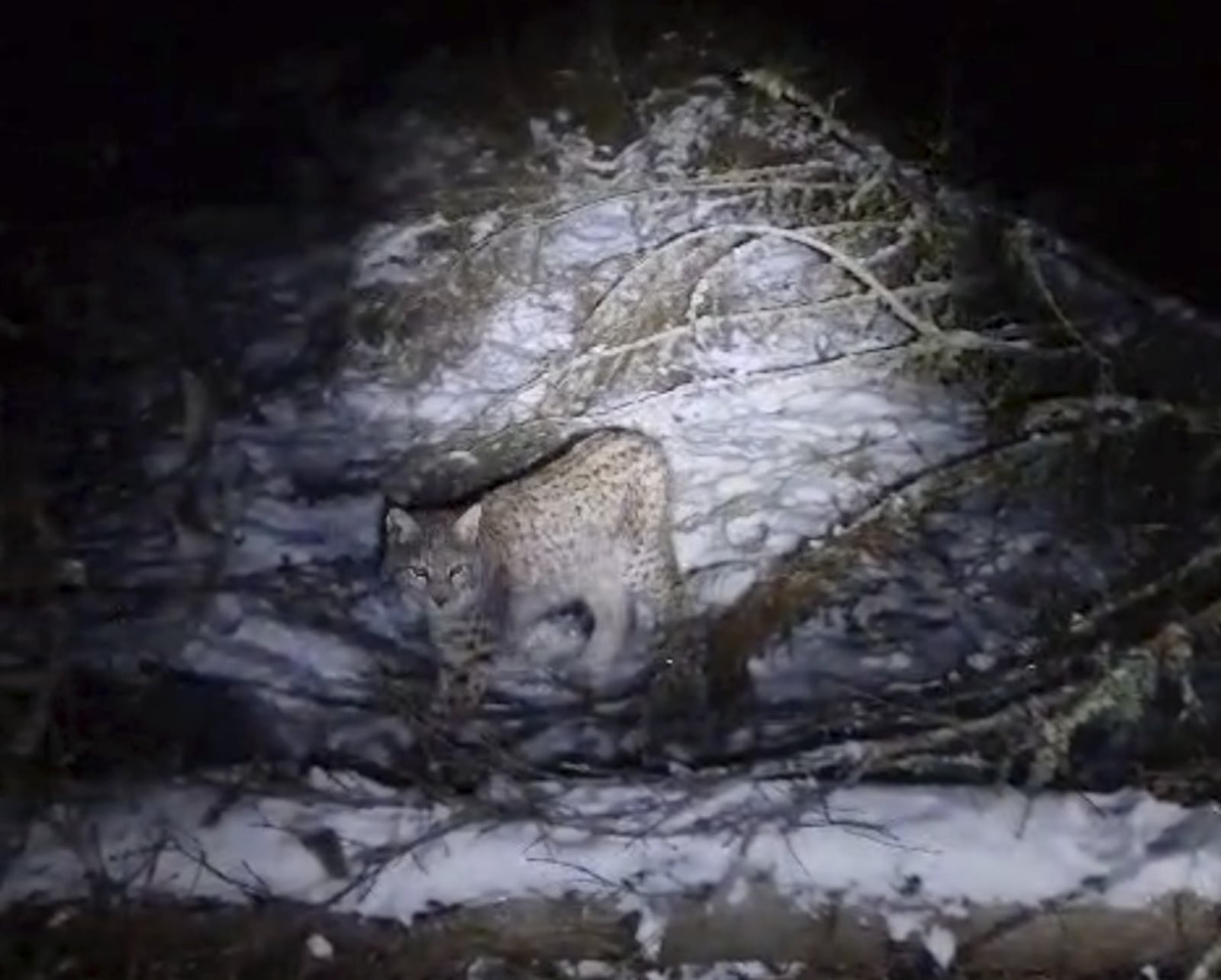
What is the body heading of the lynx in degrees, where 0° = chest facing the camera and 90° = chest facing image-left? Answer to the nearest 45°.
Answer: approximately 45°
